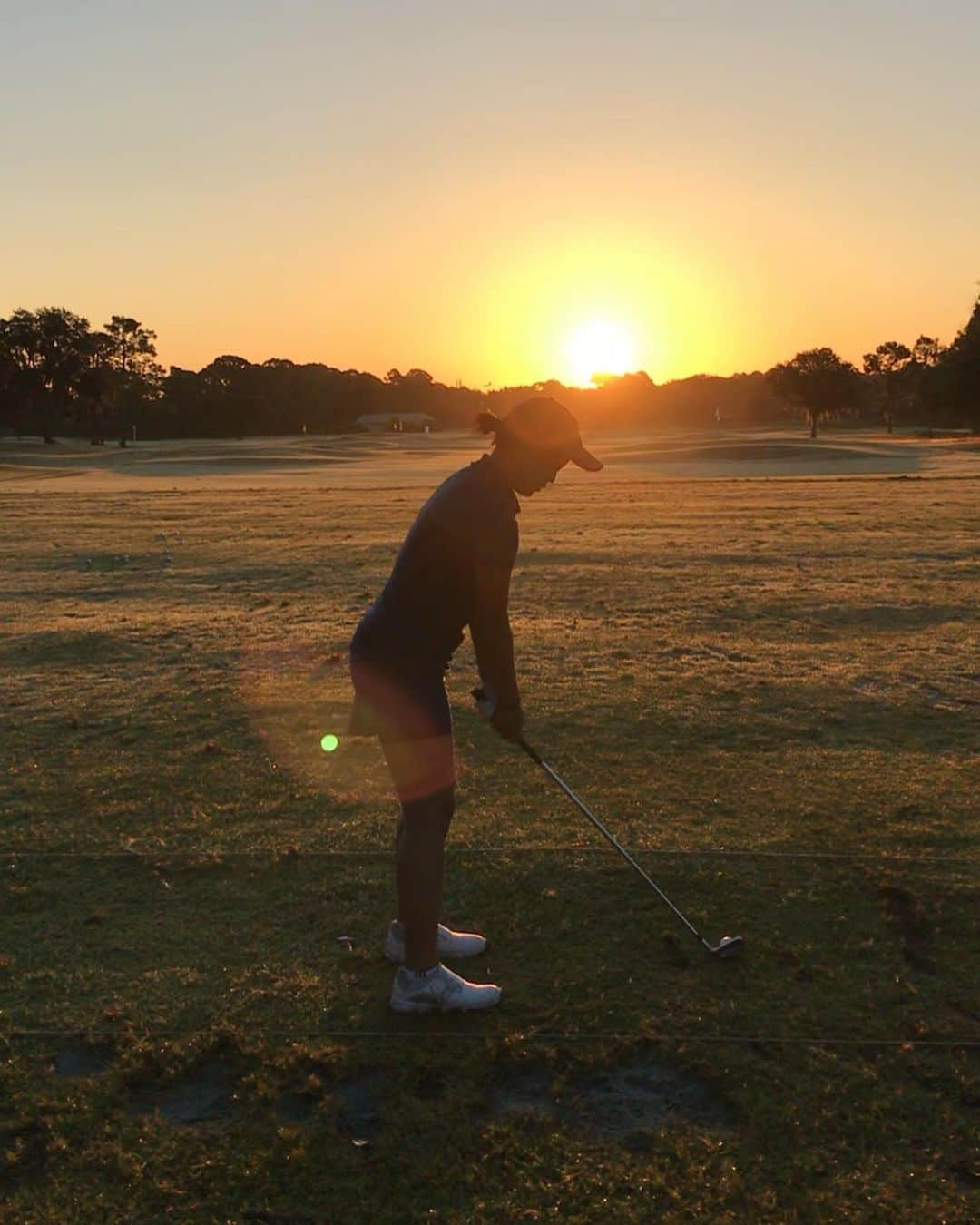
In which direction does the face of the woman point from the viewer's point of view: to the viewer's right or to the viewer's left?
to the viewer's right

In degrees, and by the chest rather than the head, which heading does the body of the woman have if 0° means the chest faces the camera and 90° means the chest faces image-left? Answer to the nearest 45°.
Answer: approximately 270°
